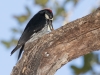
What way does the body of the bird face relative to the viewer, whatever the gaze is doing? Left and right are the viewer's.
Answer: facing to the right of the viewer
